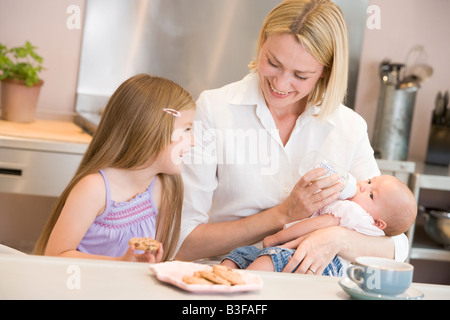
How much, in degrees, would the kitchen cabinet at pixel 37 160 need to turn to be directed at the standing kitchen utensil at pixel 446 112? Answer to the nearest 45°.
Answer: approximately 90° to its left

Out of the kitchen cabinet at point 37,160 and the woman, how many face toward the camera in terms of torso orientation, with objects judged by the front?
2

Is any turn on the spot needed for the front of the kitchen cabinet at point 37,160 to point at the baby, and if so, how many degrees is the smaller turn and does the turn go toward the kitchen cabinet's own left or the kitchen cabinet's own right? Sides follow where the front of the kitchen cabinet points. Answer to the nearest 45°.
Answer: approximately 45° to the kitchen cabinet's own left

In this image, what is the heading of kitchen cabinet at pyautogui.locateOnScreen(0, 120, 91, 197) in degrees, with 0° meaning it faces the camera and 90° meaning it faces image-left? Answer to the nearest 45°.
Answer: approximately 0°

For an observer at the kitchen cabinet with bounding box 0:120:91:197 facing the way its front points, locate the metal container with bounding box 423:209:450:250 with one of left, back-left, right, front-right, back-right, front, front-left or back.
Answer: left

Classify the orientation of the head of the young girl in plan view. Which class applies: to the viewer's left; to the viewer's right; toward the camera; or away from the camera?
to the viewer's right

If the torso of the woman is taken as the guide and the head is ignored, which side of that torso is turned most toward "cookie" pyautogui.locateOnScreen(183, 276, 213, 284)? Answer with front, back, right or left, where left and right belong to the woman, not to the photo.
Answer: front

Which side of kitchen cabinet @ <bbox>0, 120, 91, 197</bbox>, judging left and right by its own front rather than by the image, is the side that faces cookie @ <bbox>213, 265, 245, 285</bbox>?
front

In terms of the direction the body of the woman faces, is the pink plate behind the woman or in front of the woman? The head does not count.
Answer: in front

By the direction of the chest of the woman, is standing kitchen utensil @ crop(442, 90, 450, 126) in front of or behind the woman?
behind

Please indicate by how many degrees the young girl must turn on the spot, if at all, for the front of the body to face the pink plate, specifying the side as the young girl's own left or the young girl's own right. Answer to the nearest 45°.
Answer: approximately 45° to the young girl's own right

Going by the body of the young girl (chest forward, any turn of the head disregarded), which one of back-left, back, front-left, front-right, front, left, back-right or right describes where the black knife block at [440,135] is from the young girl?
left

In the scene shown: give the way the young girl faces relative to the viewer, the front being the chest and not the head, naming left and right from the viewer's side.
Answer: facing the viewer and to the right of the viewer

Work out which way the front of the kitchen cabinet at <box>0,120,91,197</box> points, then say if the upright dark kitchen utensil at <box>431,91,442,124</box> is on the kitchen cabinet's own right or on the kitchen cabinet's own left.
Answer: on the kitchen cabinet's own left

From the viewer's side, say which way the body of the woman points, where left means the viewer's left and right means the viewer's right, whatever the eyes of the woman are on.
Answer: facing the viewer

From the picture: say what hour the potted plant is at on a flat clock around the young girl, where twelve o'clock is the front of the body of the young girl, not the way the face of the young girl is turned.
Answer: The potted plant is roughly at 7 o'clock from the young girl.

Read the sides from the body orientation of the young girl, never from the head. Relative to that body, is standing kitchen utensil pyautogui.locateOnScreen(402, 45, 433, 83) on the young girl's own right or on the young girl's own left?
on the young girl's own left
